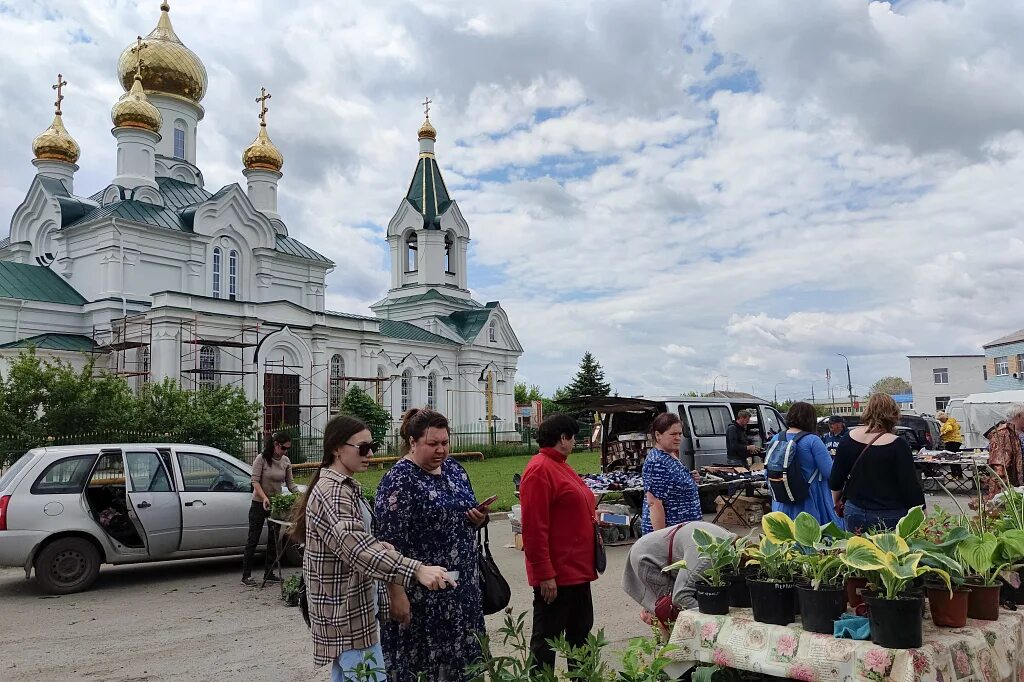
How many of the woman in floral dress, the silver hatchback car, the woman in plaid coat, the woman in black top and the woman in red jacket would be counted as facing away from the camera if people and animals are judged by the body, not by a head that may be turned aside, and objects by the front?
1

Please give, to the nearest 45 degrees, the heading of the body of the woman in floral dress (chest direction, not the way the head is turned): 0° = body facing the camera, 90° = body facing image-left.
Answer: approximately 315°

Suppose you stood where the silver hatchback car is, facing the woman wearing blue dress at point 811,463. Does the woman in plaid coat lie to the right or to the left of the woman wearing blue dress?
right

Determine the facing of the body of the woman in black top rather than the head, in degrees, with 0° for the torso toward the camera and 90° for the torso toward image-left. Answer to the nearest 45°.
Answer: approximately 180°

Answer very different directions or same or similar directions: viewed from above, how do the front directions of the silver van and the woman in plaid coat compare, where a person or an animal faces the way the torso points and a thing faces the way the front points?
same or similar directions

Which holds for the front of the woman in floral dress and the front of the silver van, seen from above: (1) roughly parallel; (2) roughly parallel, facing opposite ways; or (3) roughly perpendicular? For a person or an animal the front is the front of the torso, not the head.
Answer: roughly perpendicular

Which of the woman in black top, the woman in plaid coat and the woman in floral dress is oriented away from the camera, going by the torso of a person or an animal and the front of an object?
the woman in black top

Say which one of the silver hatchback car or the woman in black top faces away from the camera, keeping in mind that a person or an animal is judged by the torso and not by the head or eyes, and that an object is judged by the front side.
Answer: the woman in black top

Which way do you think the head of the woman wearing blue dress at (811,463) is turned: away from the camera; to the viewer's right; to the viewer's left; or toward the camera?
away from the camera

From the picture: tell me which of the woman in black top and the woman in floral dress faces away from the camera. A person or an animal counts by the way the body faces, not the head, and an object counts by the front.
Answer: the woman in black top
